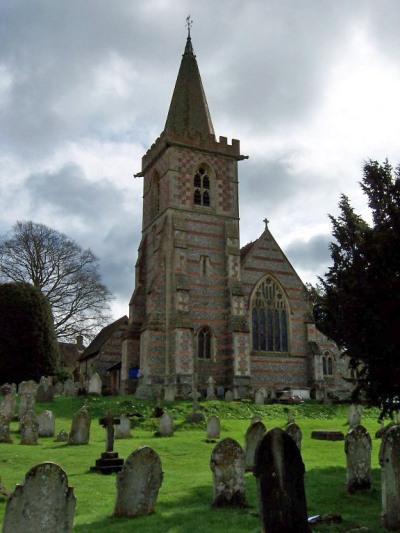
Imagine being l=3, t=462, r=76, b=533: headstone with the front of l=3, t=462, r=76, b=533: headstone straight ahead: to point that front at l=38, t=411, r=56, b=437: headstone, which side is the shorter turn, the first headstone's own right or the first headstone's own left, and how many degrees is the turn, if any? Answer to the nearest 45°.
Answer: approximately 180°

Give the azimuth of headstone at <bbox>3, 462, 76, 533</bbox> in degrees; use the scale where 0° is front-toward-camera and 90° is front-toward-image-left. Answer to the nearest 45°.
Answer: approximately 0°

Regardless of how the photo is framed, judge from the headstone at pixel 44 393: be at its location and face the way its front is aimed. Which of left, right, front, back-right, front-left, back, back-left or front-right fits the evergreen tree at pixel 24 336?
back

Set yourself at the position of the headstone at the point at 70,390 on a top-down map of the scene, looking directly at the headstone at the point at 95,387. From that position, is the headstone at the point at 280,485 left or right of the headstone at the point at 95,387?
right

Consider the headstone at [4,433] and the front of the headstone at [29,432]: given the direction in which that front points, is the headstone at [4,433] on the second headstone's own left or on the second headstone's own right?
on the second headstone's own right

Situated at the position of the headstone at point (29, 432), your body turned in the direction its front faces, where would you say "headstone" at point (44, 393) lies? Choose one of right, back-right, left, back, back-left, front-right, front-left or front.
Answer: back

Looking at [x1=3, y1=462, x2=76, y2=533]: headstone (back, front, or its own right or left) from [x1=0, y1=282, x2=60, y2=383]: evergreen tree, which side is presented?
back

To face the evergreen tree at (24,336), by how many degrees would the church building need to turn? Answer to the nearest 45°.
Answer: approximately 90° to its right

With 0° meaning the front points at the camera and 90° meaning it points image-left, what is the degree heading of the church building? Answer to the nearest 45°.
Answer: approximately 0°
